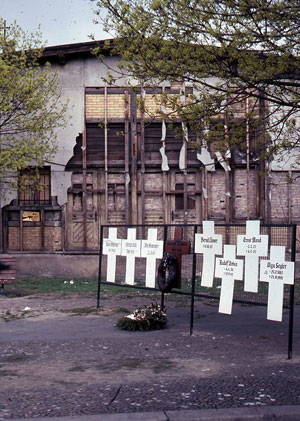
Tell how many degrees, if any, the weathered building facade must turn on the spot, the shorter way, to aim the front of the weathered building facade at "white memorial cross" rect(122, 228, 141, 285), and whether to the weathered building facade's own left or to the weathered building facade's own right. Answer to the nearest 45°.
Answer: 0° — it already faces it

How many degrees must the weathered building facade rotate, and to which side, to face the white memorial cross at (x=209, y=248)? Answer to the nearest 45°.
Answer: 0° — it already faces it

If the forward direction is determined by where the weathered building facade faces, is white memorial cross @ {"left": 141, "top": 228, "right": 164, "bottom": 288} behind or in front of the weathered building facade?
in front

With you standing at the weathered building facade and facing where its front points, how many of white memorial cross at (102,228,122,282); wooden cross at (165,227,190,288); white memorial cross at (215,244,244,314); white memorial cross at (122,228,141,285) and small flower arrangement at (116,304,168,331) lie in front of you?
5

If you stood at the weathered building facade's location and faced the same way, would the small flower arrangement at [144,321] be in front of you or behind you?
in front

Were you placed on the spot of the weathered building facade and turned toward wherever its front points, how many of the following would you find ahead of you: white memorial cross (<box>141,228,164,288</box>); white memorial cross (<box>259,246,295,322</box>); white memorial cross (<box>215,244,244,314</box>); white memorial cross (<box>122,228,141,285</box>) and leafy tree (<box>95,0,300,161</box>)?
5

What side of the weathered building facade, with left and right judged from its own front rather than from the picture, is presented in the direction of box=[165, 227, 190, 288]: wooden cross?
front

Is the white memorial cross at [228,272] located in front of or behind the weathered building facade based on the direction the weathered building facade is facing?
in front

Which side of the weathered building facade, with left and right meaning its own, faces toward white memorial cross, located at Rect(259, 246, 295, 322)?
front

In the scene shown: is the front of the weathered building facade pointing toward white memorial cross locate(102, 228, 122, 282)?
yes

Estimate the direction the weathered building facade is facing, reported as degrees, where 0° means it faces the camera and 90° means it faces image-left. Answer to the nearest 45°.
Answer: approximately 0°

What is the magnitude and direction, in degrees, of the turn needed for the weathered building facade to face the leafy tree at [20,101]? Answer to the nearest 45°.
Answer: approximately 45° to its right

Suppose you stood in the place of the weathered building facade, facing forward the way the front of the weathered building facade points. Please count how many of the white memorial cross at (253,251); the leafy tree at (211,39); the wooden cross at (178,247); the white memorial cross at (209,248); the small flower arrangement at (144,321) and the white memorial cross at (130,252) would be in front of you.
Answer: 6
